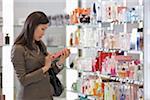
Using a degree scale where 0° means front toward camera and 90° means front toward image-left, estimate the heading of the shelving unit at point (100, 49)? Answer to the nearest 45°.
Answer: approximately 45°

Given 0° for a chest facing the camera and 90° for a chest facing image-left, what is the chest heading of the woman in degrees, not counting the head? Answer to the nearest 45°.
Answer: approximately 315°

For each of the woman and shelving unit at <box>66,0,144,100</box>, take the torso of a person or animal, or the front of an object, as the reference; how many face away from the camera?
0

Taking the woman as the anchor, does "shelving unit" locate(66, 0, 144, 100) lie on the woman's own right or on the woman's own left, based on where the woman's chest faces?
on the woman's own left

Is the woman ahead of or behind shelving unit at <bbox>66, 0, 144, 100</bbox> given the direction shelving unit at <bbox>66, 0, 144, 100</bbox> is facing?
ahead
